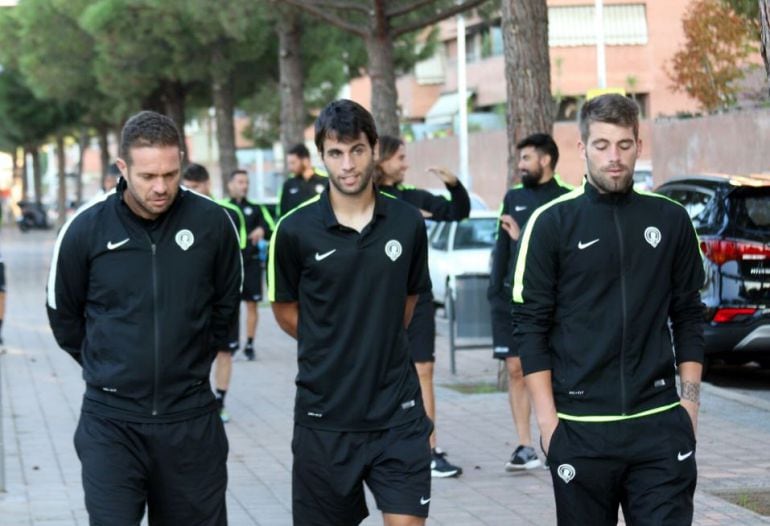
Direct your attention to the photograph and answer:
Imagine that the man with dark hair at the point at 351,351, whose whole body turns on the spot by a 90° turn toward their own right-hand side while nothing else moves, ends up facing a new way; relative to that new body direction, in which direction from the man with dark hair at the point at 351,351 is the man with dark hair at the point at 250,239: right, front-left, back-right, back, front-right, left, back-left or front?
right

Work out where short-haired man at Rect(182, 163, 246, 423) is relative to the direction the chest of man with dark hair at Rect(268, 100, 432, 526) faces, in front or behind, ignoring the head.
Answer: behind

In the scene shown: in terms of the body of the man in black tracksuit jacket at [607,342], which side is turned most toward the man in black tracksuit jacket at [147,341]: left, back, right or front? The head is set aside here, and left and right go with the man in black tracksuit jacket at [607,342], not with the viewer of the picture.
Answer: right

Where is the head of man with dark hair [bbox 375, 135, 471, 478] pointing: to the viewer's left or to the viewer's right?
to the viewer's right

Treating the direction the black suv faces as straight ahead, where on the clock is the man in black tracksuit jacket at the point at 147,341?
The man in black tracksuit jacket is roughly at 8 o'clock from the black suv.

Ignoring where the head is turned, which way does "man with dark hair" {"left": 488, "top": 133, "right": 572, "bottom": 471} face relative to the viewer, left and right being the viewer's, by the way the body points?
facing the viewer and to the left of the viewer

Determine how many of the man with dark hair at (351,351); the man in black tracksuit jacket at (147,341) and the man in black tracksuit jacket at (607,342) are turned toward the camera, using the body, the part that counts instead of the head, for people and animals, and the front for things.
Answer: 3

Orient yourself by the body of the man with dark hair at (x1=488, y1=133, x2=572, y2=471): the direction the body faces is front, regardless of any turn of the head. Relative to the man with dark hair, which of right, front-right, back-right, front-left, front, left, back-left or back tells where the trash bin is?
back-right

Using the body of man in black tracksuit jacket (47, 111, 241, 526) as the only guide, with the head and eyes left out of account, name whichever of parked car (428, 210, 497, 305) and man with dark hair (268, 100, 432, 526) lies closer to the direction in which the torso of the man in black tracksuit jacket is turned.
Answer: the man with dark hair

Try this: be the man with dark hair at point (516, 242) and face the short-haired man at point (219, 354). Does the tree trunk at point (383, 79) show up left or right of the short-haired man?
right
